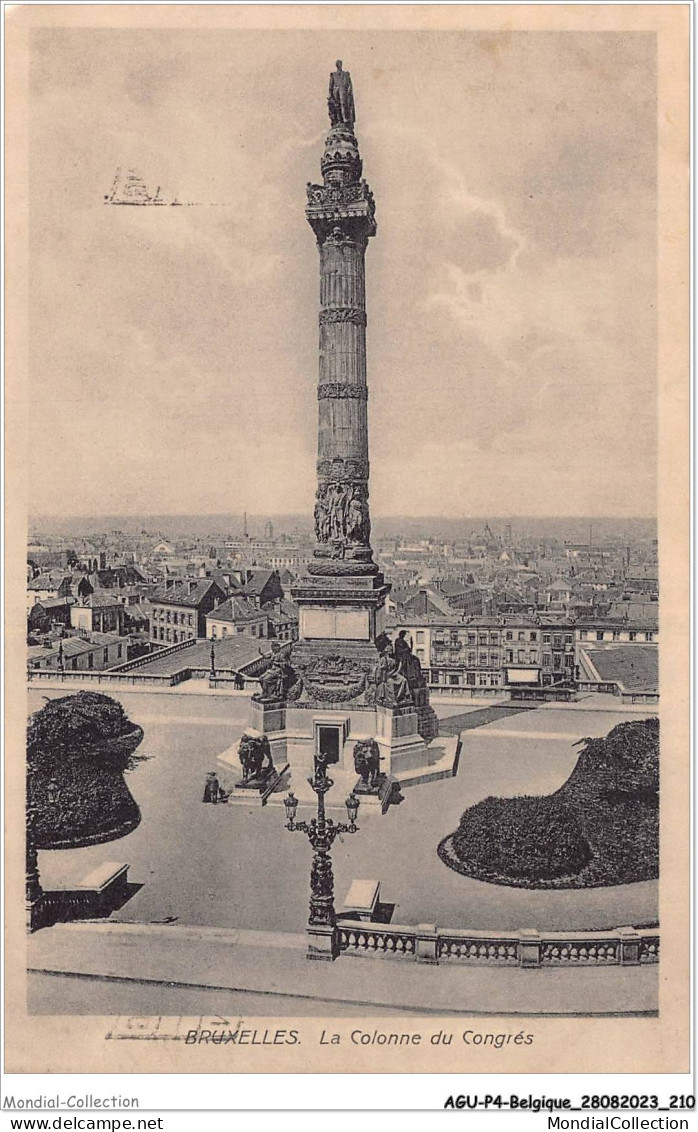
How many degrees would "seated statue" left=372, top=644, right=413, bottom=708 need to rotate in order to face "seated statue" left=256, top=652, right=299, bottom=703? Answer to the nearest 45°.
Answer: approximately 135° to its right

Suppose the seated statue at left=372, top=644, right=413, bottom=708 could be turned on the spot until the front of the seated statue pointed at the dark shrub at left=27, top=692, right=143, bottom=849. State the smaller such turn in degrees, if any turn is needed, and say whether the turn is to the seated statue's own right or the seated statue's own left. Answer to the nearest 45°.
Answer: approximately 90° to the seated statue's own right

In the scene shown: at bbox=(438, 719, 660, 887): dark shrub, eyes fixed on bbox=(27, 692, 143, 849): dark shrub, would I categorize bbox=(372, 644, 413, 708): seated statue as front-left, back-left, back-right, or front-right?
front-right

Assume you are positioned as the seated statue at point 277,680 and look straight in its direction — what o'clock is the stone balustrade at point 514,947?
The stone balustrade is roughly at 10 o'clock from the seated statue.

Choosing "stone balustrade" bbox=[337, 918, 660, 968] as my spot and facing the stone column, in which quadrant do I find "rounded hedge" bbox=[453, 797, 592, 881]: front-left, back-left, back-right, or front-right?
front-right

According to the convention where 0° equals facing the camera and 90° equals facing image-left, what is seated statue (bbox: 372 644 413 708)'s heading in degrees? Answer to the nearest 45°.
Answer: approximately 315°

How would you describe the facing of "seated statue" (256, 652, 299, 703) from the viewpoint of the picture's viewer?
facing the viewer and to the left of the viewer

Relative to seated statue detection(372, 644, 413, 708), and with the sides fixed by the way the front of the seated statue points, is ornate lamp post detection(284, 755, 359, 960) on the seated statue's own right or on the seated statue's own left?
on the seated statue's own right

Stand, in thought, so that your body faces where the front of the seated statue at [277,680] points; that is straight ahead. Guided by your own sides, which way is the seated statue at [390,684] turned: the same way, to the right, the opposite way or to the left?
to the left

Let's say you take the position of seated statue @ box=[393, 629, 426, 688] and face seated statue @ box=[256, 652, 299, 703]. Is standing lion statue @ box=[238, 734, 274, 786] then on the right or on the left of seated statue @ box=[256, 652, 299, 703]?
left

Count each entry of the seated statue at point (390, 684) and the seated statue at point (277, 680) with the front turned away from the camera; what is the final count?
0

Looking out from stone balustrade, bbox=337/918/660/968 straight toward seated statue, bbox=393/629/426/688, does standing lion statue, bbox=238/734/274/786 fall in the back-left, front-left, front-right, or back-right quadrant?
front-left
